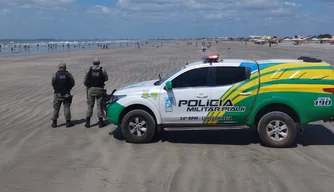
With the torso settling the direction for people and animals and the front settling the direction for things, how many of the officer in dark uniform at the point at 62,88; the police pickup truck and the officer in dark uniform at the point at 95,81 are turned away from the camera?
2

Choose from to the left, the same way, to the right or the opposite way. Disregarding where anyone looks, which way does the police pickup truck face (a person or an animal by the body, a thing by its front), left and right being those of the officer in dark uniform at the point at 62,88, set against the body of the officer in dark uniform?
to the left

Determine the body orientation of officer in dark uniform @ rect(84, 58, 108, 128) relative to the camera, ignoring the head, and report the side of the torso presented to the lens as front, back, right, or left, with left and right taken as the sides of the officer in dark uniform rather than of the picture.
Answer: back

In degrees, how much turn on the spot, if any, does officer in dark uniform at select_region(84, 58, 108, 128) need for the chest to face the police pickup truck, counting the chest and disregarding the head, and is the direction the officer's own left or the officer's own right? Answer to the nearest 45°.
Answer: approximately 135° to the officer's own right

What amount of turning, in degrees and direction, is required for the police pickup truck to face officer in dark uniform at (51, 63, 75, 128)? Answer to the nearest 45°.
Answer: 0° — it already faces them

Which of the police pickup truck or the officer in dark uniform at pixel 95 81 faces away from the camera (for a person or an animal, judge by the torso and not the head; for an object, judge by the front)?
the officer in dark uniform

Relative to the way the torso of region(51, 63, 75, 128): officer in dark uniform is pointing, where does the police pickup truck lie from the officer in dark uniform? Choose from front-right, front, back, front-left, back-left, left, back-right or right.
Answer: back-right

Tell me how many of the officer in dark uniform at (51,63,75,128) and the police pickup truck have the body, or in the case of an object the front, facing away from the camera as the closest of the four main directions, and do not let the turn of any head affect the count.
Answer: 1

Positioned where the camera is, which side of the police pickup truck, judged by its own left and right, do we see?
left

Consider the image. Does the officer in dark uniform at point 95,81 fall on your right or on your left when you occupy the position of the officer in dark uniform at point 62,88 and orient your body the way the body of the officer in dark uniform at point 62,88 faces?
on your right

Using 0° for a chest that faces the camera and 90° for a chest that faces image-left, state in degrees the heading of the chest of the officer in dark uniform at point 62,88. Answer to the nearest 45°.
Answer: approximately 180°

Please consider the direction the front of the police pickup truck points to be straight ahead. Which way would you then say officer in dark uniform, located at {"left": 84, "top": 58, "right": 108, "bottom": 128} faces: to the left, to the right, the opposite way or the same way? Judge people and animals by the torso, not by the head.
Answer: to the right

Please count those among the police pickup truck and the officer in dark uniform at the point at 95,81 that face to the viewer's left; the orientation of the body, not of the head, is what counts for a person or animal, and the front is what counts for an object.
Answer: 1
